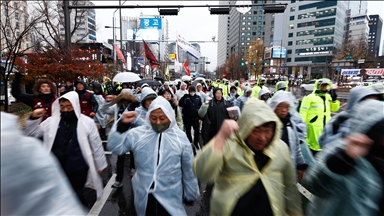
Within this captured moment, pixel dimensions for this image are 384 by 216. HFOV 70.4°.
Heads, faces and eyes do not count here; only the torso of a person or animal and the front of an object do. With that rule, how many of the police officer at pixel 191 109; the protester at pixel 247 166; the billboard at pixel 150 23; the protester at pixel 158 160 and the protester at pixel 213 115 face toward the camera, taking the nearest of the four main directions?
5

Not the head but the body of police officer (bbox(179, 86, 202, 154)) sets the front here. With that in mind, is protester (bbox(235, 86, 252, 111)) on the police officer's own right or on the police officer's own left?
on the police officer's own left

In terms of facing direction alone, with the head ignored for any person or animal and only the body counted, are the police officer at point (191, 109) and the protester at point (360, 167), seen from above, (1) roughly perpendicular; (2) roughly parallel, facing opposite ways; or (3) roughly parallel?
roughly parallel

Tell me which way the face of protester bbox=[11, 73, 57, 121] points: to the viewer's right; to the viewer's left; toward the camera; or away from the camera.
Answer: toward the camera

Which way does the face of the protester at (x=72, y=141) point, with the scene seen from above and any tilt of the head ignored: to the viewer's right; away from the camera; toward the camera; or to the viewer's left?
toward the camera

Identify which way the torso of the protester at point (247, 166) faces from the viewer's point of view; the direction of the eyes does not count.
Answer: toward the camera

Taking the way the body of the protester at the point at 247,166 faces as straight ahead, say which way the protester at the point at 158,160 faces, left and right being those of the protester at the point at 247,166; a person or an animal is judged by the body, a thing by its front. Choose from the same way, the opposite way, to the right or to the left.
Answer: the same way

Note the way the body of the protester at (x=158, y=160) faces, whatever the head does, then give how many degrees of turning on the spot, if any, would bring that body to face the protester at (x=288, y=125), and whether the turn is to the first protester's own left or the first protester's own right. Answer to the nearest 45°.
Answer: approximately 90° to the first protester's own left

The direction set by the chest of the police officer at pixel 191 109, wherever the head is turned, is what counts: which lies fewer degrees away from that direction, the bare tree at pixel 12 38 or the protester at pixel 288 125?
the protester

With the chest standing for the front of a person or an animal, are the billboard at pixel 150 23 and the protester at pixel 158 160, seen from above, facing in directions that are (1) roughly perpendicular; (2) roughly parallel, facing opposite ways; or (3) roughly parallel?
roughly parallel

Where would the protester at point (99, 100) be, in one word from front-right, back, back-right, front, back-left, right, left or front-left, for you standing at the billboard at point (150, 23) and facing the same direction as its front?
front

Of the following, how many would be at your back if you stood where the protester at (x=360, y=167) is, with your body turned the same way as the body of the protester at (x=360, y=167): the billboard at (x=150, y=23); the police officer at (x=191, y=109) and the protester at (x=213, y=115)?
3

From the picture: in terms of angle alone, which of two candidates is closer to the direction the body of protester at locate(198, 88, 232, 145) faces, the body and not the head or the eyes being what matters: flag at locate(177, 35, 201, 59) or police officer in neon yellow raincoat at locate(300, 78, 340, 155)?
the police officer in neon yellow raincoat

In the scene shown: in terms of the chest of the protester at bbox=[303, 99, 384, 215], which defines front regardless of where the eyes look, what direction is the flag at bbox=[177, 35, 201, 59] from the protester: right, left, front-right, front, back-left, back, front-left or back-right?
back

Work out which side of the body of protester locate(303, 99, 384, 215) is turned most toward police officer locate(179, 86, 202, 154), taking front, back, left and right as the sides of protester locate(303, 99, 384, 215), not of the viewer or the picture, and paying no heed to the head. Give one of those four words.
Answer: back

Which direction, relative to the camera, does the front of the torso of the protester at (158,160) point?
toward the camera

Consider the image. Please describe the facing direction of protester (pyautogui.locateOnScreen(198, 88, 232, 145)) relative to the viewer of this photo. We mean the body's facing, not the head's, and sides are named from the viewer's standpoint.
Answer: facing the viewer

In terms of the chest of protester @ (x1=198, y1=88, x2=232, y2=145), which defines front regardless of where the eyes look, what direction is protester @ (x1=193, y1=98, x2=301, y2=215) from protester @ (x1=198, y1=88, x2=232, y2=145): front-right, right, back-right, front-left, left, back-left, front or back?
front
